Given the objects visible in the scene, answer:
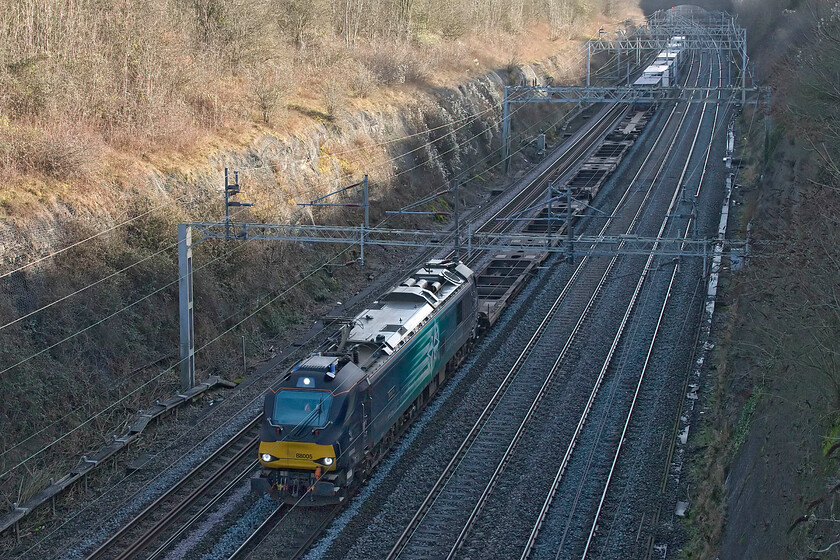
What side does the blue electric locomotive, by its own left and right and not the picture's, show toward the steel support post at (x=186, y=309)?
right

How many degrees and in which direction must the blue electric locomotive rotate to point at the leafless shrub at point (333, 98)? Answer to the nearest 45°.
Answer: approximately 135° to its right

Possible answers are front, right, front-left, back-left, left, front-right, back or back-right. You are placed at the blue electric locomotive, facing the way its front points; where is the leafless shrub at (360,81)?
back-right

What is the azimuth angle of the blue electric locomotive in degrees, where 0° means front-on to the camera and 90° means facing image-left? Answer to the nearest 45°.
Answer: approximately 45°
